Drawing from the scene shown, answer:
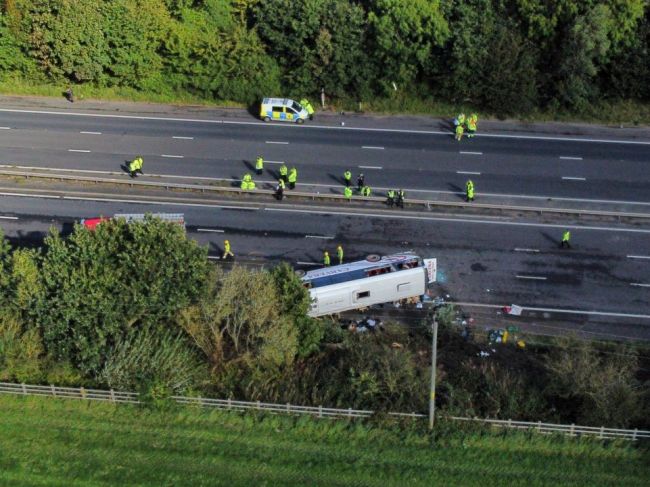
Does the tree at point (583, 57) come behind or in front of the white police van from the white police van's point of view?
in front

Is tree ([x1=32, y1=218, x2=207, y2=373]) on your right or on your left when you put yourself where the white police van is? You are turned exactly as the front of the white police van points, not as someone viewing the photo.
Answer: on your right

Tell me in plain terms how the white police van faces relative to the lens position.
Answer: facing to the right of the viewer

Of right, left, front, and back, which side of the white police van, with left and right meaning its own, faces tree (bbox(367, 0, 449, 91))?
front
